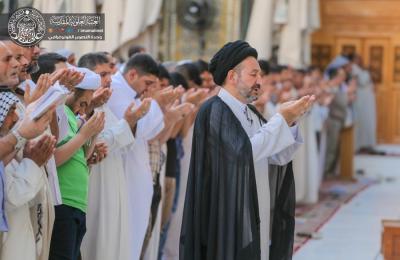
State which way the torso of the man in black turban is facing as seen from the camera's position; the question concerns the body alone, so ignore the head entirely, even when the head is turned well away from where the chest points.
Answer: to the viewer's right

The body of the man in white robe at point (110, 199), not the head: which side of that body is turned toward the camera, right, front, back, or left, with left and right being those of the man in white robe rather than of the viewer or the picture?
right

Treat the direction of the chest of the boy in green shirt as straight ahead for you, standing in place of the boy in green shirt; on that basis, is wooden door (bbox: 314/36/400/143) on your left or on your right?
on your left

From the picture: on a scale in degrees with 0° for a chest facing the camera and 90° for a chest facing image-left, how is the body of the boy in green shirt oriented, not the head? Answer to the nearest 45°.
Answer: approximately 270°

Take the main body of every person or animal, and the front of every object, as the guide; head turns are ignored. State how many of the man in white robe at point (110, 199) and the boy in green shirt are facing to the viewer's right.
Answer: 2
